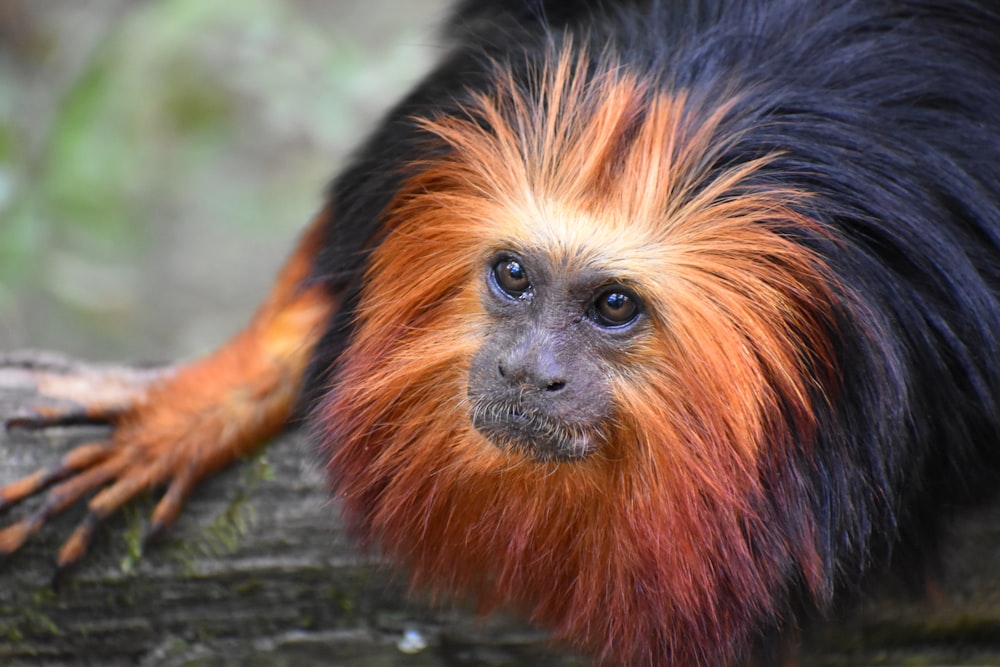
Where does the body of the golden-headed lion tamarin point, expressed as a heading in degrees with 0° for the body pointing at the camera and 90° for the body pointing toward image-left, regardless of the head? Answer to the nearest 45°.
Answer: approximately 45°
